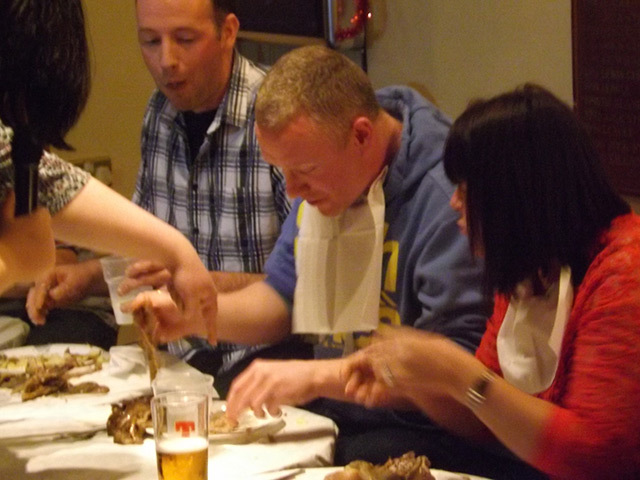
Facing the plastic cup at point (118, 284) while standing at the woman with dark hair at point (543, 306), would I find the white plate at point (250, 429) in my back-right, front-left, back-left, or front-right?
front-left

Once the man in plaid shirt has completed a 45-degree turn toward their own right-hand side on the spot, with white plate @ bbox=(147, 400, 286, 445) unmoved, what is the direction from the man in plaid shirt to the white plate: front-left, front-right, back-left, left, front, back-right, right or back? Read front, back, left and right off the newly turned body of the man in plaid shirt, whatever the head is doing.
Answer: left

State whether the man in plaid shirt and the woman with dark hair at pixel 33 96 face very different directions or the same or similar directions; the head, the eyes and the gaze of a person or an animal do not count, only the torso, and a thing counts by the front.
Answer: very different directions

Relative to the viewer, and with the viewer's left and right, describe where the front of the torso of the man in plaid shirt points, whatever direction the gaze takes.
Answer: facing the viewer and to the left of the viewer

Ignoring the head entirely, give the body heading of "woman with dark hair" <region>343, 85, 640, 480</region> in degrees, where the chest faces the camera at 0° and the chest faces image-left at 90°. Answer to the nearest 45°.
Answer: approximately 90°

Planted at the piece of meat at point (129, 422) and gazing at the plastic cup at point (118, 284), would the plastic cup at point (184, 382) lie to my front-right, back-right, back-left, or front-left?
front-right

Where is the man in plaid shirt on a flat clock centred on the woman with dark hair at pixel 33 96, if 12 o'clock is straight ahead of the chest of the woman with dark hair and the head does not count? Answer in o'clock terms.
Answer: The man in plaid shirt is roughly at 11 o'clock from the woman with dark hair.

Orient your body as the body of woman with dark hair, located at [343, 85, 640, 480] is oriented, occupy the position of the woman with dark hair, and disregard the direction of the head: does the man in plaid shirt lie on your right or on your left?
on your right

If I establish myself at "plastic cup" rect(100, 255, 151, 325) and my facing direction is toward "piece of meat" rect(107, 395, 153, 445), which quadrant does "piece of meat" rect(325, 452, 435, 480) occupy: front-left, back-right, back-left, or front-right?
front-left

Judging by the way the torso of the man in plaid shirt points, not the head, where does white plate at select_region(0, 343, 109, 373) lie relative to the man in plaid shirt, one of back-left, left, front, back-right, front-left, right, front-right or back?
front

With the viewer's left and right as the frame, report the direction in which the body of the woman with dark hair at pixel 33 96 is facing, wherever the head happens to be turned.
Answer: facing away from the viewer and to the right of the viewer
